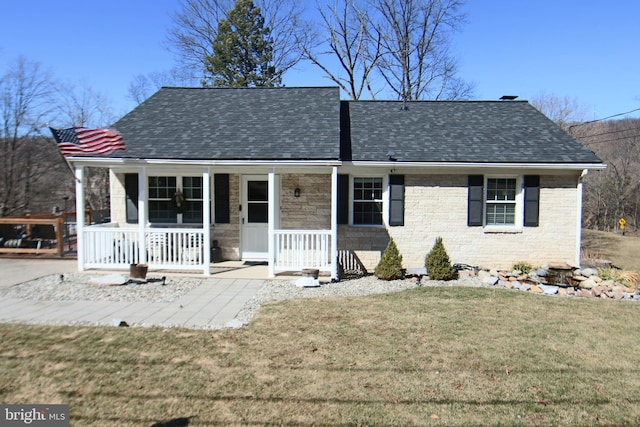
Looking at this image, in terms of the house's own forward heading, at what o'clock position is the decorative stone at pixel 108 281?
The decorative stone is roughly at 2 o'clock from the house.

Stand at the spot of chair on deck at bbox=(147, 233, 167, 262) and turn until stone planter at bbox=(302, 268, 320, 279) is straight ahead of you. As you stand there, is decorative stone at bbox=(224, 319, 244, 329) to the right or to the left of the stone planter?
right

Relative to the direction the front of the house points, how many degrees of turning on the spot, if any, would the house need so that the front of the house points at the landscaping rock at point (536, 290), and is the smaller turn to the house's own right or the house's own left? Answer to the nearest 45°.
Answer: approximately 90° to the house's own left

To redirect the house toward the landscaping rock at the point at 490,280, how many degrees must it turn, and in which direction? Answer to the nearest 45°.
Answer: approximately 90° to its left

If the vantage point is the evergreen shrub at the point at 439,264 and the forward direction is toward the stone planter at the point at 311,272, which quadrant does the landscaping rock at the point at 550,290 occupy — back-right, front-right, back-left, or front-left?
back-left

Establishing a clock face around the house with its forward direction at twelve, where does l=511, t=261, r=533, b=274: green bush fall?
The green bush is roughly at 9 o'clock from the house.

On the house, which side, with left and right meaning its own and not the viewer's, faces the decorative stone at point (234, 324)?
front

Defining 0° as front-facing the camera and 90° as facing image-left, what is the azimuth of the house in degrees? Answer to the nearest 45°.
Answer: approximately 0°

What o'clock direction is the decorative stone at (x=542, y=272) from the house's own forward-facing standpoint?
The decorative stone is roughly at 9 o'clock from the house.
